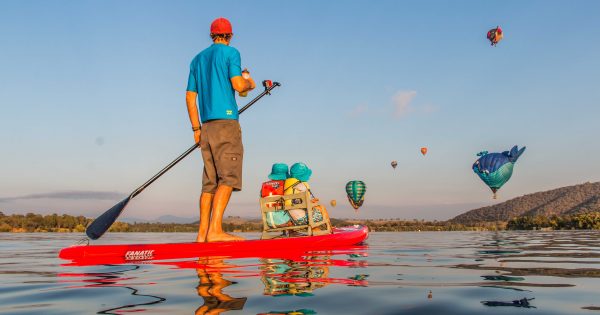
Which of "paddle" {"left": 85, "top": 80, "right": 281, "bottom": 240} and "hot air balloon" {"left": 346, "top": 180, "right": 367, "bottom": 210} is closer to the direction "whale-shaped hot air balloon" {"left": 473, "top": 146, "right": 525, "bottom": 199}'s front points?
the hot air balloon

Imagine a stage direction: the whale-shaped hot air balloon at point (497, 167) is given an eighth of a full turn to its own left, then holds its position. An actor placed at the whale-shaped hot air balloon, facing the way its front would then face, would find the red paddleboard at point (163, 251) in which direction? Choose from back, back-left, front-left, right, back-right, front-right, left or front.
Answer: front-left

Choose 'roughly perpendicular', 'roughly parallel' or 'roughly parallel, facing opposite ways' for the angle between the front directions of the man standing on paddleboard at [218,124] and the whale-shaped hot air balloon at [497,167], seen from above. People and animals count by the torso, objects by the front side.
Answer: roughly perpendicular

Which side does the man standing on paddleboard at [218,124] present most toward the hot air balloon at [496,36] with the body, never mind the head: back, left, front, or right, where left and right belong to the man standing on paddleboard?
front

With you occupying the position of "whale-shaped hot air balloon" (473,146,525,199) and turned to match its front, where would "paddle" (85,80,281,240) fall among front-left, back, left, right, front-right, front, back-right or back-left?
left

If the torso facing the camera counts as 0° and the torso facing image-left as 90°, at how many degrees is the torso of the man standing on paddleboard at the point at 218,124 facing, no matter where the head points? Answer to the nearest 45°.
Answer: approximately 225°

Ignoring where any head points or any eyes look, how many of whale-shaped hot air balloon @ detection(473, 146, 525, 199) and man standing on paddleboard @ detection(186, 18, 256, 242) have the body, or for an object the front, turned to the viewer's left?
1

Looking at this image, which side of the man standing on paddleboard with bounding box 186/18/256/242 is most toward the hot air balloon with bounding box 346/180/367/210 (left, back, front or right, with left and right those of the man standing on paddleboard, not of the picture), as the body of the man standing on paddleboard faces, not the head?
front

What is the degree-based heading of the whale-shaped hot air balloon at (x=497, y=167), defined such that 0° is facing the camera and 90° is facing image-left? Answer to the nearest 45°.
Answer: approximately 90°

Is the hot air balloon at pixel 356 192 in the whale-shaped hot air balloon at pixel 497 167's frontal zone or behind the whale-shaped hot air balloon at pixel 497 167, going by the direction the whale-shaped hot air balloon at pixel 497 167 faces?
frontal zone

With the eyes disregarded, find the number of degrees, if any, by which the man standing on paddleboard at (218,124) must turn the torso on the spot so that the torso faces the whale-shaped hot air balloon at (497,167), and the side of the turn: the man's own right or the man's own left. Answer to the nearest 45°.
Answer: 0° — they already face it

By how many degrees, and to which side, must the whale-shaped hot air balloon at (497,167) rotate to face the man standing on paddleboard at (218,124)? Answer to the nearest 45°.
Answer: approximately 90° to its left
